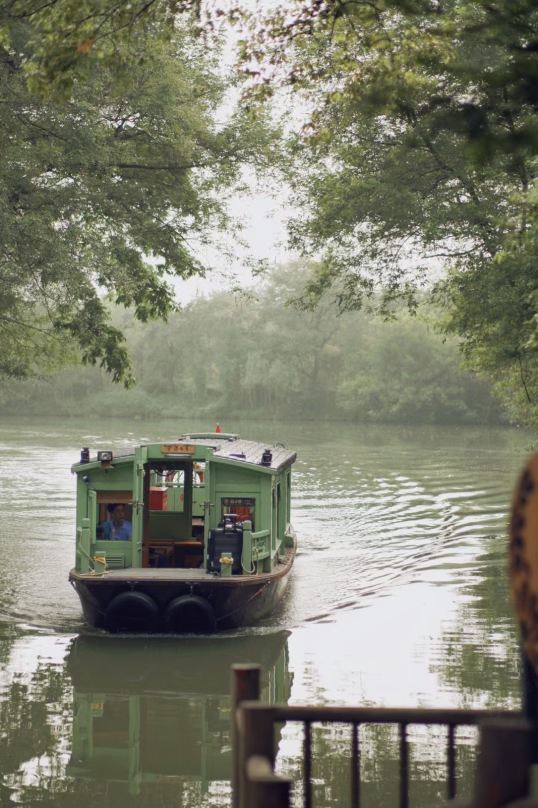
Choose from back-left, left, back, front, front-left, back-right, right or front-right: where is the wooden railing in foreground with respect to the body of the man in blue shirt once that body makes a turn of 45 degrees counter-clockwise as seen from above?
front-right

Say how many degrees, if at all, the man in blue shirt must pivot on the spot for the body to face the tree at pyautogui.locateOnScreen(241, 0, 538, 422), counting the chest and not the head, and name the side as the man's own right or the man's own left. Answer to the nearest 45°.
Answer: approximately 90° to the man's own left

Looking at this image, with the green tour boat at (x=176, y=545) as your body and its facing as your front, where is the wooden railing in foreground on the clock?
The wooden railing in foreground is roughly at 12 o'clock from the green tour boat.

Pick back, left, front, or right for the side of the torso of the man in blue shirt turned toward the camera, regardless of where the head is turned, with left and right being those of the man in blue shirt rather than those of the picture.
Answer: front

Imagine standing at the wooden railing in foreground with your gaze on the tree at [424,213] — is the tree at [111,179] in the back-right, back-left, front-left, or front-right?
front-left

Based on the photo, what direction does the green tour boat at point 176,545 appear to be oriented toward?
toward the camera
